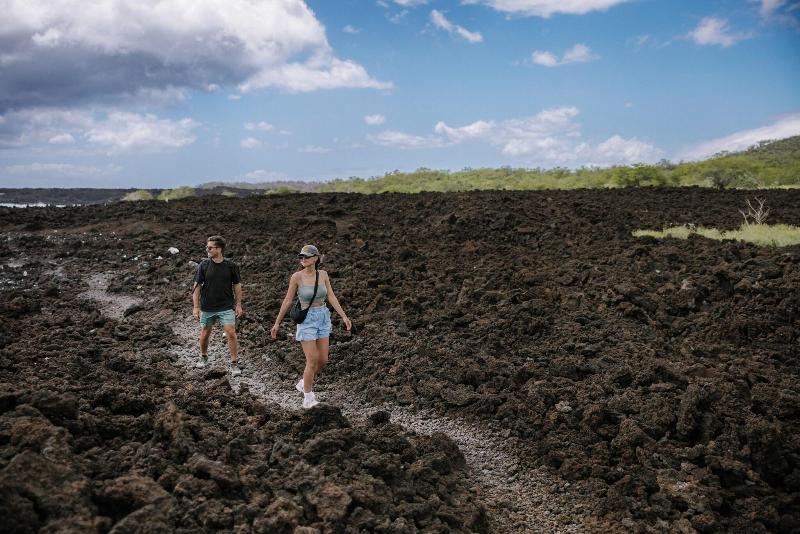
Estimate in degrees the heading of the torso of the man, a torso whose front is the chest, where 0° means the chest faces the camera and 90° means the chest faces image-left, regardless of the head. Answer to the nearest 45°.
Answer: approximately 0°

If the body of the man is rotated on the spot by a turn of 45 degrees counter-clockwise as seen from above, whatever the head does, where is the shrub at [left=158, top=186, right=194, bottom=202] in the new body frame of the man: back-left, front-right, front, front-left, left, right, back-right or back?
back-left

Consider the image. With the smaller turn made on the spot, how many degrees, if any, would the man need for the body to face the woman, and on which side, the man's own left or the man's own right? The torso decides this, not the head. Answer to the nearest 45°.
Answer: approximately 45° to the man's own left
